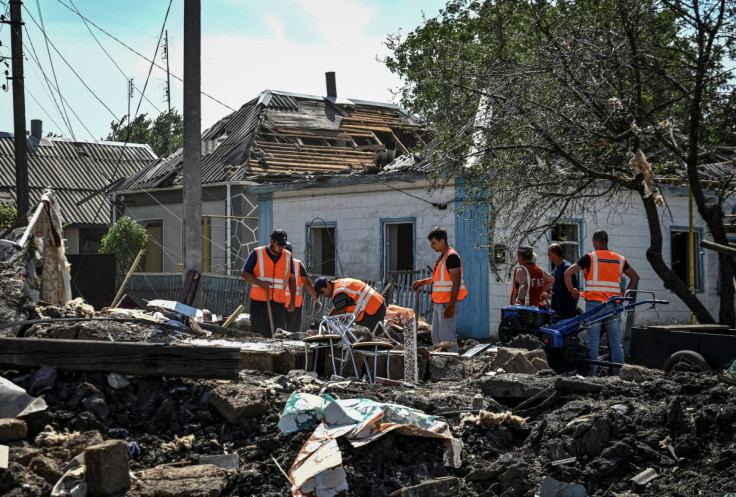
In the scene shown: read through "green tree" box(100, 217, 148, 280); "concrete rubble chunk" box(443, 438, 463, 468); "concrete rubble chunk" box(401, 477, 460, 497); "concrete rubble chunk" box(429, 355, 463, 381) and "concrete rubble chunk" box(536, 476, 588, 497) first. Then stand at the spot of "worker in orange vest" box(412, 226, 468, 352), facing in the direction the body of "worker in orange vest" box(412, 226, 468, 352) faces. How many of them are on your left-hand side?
4

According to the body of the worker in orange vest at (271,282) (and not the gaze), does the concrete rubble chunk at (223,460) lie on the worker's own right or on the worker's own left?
on the worker's own right

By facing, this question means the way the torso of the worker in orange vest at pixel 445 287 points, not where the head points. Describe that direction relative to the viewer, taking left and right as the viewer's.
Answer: facing to the left of the viewer

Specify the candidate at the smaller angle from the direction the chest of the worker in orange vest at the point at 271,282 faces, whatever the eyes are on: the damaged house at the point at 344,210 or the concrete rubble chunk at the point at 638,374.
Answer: the concrete rubble chunk

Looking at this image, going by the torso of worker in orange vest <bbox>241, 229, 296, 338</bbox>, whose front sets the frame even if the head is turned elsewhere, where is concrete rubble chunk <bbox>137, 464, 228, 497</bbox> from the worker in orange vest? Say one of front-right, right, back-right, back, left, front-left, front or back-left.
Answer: front-right

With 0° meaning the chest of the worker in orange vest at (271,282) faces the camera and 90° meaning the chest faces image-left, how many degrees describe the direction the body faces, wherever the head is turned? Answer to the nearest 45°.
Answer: approximately 315°

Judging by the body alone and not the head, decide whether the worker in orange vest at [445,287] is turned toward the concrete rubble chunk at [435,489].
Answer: no

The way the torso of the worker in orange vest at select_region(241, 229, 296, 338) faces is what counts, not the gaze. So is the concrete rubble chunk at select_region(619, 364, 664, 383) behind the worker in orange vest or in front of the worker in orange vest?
in front

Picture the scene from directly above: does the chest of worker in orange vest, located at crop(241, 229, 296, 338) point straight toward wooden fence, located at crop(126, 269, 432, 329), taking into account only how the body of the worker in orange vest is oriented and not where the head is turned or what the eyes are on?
no
